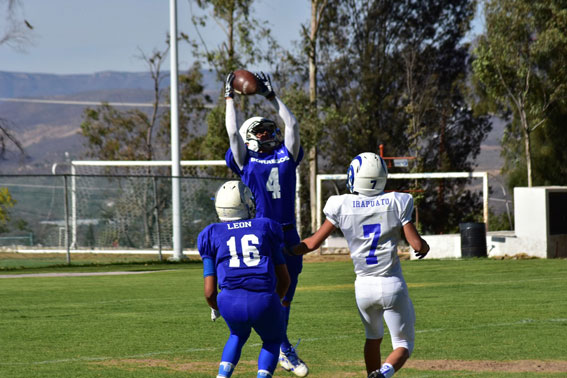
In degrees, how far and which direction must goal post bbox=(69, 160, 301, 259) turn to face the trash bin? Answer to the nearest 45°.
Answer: approximately 45° to its left

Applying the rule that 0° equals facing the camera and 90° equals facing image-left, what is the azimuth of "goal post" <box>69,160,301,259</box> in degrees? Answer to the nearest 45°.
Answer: approximately 0°

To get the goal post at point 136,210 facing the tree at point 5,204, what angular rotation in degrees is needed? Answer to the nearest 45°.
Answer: approximately 90° to its right

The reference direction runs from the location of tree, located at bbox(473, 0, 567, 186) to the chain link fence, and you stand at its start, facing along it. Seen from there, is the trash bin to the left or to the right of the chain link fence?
left

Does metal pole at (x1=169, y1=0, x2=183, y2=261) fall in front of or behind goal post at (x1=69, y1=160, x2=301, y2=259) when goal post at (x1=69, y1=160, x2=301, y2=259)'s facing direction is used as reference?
in front

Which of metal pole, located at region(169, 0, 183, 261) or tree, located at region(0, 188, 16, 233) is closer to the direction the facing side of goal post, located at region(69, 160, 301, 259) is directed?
the metal pole
